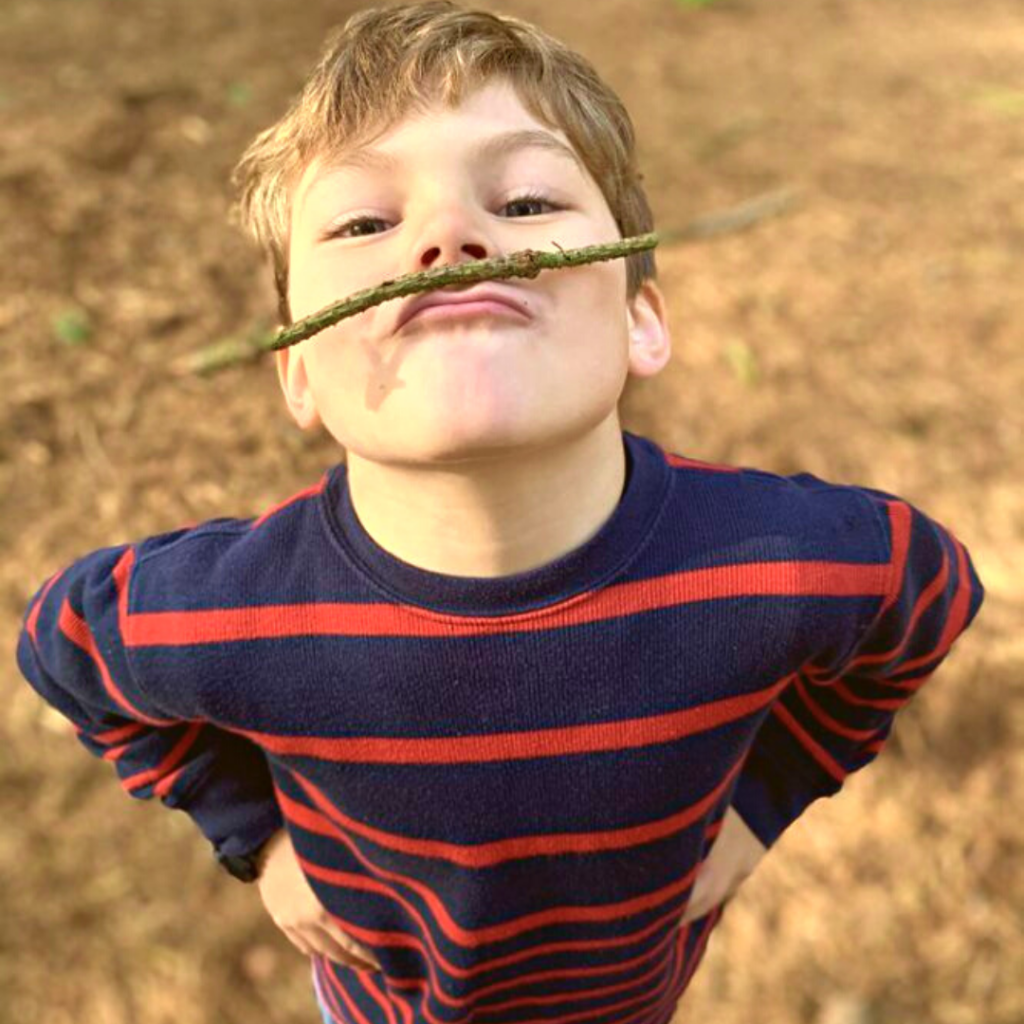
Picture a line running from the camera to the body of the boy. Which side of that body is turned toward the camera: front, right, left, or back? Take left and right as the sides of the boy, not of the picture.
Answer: front
